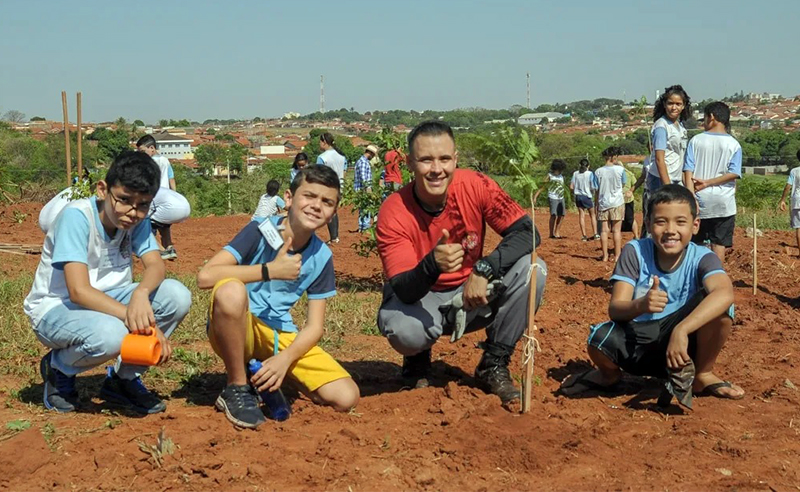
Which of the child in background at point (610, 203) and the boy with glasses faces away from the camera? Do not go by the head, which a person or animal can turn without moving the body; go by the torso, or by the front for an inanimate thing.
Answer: the child in background

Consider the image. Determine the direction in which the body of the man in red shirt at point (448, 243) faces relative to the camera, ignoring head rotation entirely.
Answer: toward the camera

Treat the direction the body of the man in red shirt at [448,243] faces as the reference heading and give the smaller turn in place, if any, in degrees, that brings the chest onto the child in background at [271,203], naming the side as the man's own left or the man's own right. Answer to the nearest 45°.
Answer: approximately 180°

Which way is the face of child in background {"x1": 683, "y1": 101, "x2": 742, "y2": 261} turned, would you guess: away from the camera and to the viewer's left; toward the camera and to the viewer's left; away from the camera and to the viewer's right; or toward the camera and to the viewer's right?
away from the camera and to the viewer's left

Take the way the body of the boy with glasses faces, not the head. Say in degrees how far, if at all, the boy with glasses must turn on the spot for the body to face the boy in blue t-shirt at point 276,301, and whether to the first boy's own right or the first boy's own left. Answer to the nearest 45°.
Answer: approximately 45° to the first boy's own left

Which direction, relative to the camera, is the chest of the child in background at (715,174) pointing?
away from the camera

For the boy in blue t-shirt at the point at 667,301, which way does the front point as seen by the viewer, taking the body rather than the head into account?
toward the camera

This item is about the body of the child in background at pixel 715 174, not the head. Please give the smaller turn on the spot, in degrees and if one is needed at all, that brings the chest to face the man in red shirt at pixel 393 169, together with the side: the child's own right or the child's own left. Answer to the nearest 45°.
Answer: approximately 90° to the child's own left

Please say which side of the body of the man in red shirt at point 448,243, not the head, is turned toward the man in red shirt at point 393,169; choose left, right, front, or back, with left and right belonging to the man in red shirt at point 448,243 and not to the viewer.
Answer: back
